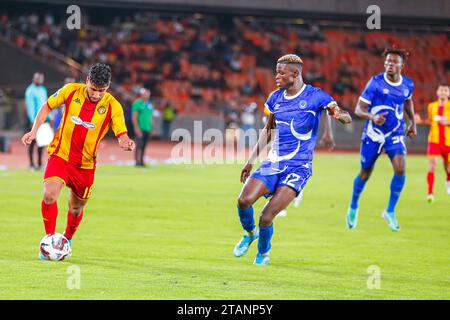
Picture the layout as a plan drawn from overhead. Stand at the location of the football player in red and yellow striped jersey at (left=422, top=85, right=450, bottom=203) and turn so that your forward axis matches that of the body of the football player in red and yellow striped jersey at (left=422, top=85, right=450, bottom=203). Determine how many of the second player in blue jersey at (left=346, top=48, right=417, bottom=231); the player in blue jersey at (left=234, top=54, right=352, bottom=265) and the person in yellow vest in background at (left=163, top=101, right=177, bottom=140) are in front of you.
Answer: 2

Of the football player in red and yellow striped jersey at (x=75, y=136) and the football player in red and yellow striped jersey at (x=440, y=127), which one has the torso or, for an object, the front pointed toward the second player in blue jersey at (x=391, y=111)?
the football player in red and yellow striped jersey at (x=440, y=127)

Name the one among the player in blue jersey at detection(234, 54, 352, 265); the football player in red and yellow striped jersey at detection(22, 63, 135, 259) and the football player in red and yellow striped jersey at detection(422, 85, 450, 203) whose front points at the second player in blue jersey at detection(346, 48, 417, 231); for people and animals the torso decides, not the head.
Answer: the football player in red and yellow striped jersey at detection(422, 85, 450, 203)

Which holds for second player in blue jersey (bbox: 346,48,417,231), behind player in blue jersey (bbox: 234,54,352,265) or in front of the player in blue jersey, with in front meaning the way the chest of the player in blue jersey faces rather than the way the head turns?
behind

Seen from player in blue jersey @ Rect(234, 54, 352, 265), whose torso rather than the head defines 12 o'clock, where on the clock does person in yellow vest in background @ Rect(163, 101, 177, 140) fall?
The person in yellow vest in background is roughly at 4 o'clock from the player in blue jersey.

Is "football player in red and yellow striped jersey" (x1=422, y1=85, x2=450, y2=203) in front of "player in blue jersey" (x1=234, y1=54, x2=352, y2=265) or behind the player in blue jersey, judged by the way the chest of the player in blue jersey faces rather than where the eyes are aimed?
behind

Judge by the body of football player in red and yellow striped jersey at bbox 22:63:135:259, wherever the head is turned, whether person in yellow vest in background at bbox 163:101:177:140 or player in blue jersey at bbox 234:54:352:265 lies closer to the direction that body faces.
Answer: the player in blue jersey

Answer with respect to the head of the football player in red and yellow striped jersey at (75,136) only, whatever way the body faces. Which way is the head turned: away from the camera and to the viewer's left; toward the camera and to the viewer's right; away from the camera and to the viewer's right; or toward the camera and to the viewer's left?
toward the camera and to the viewer's right

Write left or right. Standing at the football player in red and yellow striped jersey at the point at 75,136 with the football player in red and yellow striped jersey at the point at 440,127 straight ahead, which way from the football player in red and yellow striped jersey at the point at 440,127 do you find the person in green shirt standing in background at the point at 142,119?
left

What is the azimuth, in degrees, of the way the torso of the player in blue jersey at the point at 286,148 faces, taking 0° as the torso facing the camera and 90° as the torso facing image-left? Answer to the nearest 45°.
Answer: approximately 45°

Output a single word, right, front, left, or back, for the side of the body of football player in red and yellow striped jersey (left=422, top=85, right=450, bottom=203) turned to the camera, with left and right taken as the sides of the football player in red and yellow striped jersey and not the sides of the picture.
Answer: front
